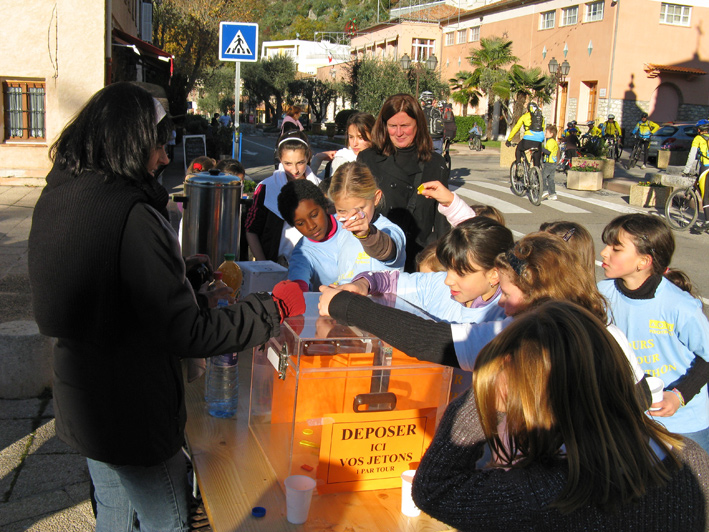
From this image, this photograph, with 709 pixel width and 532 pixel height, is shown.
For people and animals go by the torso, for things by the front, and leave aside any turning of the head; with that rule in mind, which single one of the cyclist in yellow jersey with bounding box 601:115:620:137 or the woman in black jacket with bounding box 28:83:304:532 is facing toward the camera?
the cyclist in yellow jersey

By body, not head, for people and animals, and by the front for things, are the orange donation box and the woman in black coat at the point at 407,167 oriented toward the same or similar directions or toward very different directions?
same or similar directions

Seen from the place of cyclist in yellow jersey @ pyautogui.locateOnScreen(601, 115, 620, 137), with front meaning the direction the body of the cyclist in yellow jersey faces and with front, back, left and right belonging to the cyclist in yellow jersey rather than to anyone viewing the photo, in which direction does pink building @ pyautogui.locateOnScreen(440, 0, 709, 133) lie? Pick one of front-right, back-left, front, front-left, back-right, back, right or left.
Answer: back

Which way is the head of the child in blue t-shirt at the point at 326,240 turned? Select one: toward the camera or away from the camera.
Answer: toward the camera

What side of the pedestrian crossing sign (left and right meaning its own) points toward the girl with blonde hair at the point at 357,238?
front

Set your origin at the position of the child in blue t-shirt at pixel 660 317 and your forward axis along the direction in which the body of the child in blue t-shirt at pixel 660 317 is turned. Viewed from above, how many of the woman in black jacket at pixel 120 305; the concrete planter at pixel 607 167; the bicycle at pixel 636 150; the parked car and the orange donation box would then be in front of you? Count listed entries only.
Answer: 2

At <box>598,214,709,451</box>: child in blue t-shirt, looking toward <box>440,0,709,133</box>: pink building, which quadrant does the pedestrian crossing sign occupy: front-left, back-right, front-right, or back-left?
front-left

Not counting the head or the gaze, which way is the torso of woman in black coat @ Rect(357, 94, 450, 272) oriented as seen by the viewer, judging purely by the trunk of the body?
toward the camera

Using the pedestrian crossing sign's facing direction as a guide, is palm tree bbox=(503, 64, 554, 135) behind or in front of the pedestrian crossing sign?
behind

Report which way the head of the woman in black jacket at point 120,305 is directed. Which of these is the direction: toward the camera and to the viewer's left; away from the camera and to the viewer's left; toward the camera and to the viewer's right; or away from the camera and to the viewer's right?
away from the camera and to the viewer's right

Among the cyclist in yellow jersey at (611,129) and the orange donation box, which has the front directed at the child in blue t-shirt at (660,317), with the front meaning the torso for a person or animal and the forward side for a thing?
the cyclist in yellow jersey

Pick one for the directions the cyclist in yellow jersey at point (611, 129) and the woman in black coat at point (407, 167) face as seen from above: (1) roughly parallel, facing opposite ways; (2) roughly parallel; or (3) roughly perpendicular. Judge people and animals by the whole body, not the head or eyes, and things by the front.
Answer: roughly parallel

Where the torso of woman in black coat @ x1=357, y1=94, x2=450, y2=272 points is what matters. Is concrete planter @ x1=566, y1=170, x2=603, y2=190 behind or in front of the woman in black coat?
behind

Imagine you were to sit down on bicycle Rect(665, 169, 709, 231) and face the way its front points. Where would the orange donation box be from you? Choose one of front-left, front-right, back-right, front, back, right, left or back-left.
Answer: front-left

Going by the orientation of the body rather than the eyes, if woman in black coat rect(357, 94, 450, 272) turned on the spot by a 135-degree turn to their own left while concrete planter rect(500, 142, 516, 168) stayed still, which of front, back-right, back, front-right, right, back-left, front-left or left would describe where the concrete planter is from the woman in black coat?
front-left

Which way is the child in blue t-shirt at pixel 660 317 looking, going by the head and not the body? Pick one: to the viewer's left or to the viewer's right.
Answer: to the viewer's left

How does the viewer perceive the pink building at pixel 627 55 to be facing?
facing the viewer and to the left of the viewer
